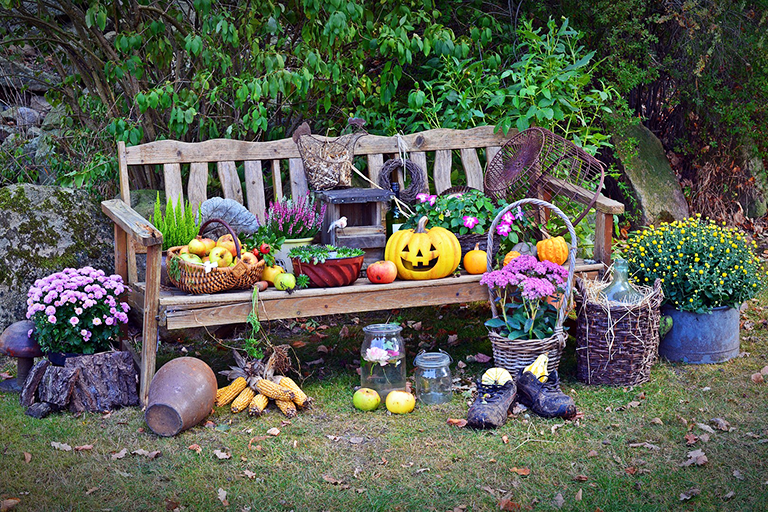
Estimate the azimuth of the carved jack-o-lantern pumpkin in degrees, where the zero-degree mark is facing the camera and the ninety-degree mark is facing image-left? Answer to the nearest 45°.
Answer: approximately 0°

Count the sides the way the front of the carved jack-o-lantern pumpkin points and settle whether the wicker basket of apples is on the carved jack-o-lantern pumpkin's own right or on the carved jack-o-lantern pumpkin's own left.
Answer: on the carved jack-o-lantern pumpkin's own right

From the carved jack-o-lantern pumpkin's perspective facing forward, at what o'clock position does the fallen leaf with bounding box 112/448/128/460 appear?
The fallen leaf is roughly at 2 o'clock from the carved jack-o-lantern pumpkin.

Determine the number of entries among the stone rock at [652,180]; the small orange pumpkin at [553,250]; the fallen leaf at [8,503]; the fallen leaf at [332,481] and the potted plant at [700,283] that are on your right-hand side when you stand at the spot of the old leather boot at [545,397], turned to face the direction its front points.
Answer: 2

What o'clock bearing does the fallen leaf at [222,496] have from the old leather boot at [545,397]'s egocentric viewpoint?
The fallen leaf is roughly at 3 o'clock from the old leather boot.

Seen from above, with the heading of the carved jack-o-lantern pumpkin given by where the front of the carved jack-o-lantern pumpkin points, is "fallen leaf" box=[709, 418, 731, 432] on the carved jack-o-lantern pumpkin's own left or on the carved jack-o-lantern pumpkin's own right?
on the carved jack-o-lantern pumpkin's own left

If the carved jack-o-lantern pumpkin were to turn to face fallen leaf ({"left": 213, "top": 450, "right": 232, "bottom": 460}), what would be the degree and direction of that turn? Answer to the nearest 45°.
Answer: approximately 45° to its right

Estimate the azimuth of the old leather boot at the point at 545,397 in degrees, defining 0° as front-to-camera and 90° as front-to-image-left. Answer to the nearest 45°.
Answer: approximately 315°

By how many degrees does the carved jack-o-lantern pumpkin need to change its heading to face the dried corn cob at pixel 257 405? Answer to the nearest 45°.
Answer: approximately 45° to its right

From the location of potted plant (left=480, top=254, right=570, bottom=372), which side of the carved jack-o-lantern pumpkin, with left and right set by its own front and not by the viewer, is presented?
left
